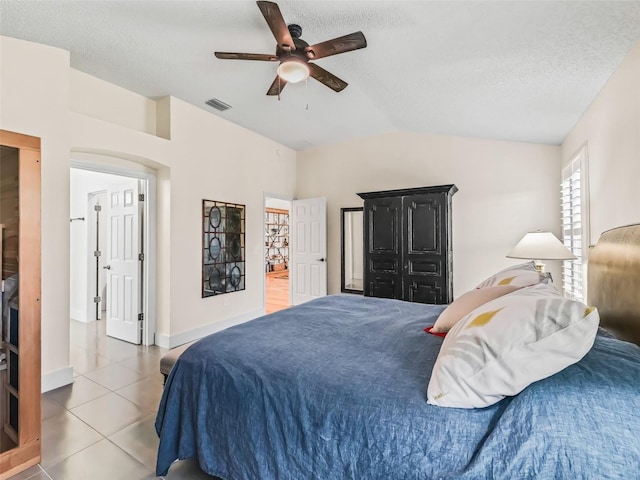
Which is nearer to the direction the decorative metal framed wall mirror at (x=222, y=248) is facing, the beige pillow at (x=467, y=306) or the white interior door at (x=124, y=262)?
the beige pillow

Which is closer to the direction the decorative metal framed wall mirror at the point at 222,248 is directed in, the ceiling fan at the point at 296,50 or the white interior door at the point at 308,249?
the ceiling fan

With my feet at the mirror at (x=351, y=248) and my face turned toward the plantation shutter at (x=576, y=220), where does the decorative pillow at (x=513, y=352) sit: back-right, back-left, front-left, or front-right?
front-right

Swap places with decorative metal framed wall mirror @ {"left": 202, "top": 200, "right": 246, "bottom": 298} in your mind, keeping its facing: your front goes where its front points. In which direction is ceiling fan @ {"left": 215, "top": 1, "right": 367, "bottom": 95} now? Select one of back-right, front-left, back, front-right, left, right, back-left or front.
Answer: front-right

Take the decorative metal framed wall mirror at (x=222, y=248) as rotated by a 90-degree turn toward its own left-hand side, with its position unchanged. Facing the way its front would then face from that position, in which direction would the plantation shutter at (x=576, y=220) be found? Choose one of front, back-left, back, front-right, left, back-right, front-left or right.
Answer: right

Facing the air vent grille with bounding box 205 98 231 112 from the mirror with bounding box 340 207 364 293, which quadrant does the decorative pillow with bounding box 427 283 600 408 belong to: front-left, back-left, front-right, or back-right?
front-left

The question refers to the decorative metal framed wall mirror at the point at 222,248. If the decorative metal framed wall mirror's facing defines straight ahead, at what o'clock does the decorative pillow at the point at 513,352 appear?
The decorative pillow is roughly at 1 o'clock from the decorative metal framed wall mirror.

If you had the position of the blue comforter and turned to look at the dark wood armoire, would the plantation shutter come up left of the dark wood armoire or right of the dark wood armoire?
right

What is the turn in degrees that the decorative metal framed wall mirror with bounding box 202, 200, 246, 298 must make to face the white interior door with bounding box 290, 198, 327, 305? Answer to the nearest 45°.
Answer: approximately 90° to its left

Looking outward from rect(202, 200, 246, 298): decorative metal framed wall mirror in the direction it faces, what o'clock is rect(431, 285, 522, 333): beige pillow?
The beige pillow is roughly at 1 o'clock from the decorative metal framed wall mirror.

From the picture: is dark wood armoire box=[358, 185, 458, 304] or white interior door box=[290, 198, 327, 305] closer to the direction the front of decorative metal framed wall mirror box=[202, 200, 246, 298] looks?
the dark wood armoire

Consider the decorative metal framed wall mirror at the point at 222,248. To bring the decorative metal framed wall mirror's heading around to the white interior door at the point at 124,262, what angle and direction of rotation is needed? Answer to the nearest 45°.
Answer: approximately 135° to its right

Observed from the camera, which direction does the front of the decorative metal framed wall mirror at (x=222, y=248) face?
facing the viewer and to the right of the viewer

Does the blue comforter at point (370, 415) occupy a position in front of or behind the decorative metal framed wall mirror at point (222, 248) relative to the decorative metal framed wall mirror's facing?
in front
